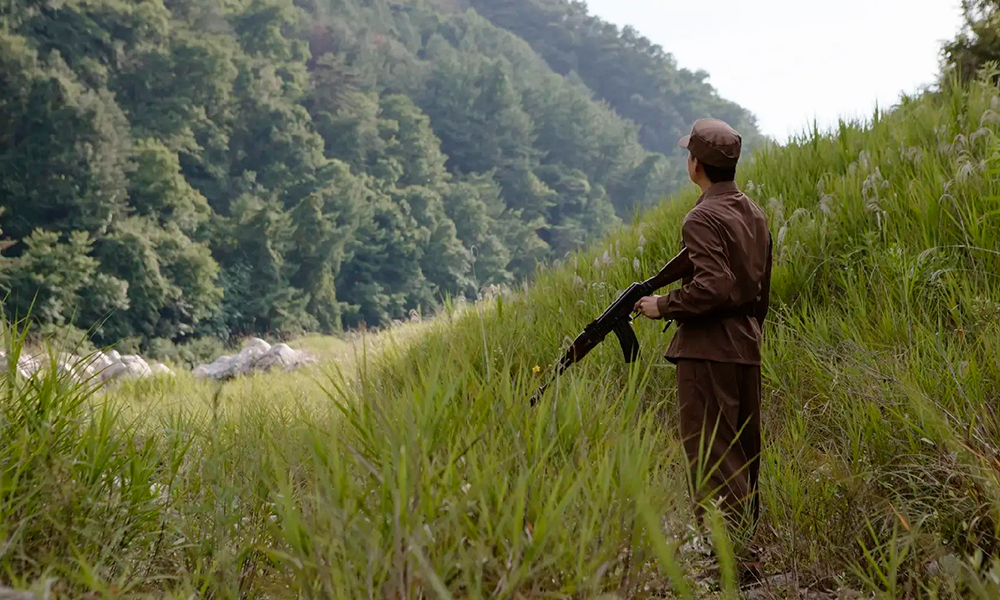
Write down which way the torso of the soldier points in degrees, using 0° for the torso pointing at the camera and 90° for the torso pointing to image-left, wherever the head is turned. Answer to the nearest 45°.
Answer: approximately 135°

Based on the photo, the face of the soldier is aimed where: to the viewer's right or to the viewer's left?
to the viewer's left
